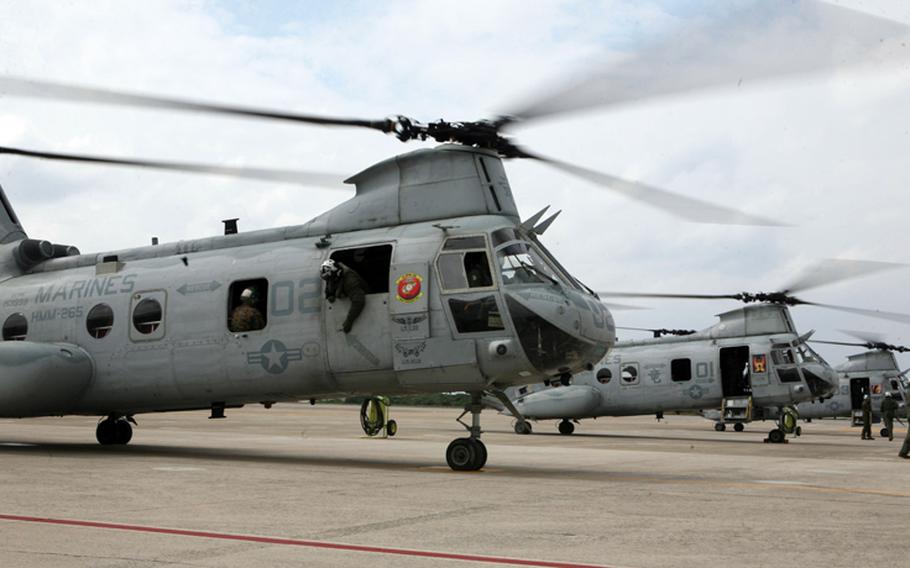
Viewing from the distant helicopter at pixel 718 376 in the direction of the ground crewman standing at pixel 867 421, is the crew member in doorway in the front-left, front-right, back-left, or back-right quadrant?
back-right

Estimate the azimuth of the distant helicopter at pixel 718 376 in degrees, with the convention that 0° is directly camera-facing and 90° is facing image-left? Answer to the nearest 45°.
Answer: approximately 270°

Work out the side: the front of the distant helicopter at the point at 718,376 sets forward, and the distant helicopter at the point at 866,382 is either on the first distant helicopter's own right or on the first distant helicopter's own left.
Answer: on the first distant helicopter's own left

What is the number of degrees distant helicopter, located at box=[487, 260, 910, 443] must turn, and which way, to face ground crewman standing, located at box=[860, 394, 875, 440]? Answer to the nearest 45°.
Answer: approximately 45° to its left

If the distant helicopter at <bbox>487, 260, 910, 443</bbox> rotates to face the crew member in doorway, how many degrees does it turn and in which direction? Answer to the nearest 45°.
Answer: approximately 90° to its right

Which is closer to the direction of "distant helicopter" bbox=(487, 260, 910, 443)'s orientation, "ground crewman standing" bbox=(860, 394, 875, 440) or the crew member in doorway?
the ground crewman standing

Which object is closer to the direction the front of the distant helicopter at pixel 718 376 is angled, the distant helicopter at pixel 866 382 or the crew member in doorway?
the distant helicopter
